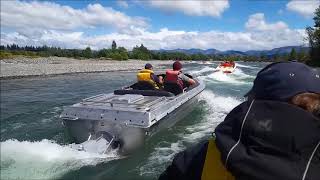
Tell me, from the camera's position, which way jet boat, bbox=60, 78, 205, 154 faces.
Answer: facing away from the viewer and to the right of the viewer

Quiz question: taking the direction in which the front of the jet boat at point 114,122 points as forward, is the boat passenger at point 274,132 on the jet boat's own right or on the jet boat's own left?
on the jet boat's own right

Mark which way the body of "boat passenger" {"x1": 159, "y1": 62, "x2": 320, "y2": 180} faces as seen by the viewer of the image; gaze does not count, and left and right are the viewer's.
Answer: facing away from the viewer

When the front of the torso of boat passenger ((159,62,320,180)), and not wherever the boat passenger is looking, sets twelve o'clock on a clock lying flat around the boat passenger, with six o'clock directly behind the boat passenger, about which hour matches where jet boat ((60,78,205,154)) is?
The jet boat is roughly at 11 o'clock from the boat passenger.

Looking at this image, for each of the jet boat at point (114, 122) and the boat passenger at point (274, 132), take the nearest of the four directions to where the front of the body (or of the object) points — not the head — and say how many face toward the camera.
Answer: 0
